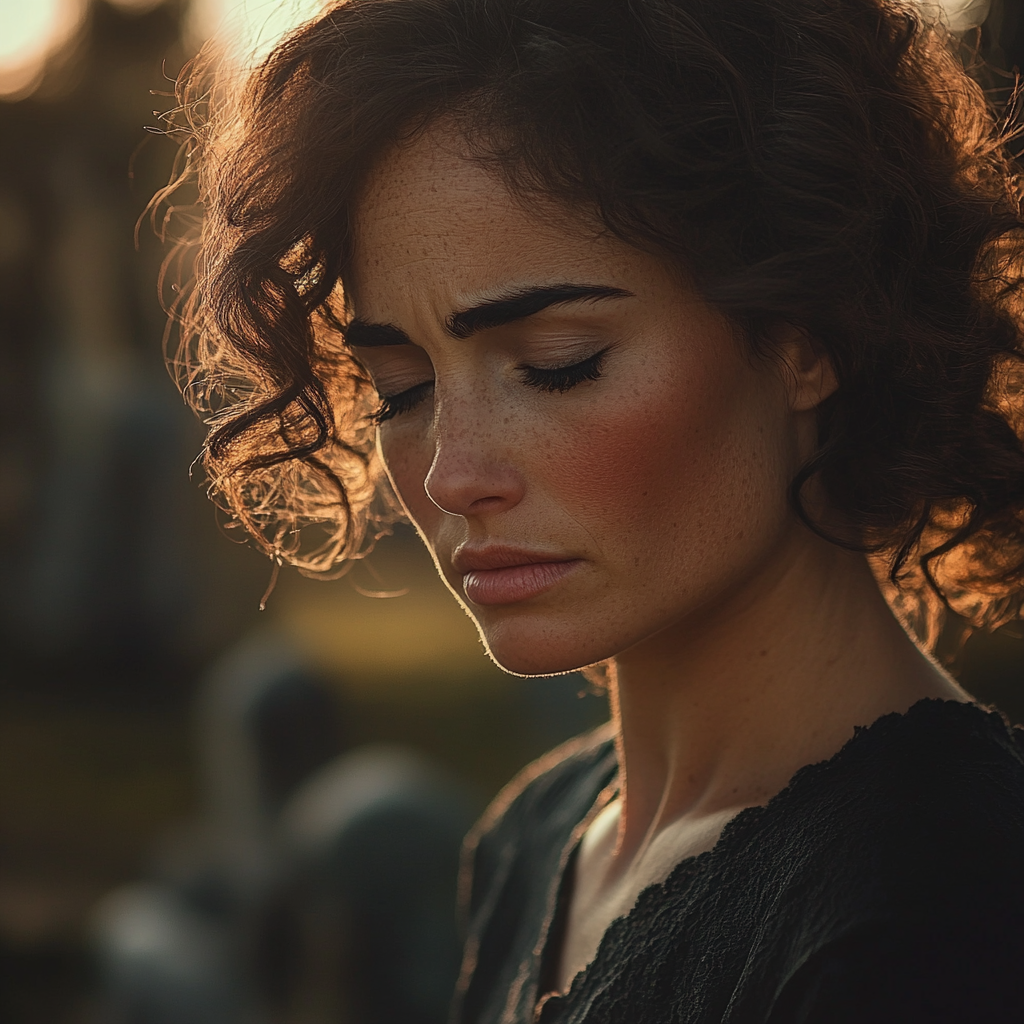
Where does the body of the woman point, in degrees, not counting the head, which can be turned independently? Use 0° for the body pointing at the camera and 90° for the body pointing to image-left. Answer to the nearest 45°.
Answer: approximately 45°

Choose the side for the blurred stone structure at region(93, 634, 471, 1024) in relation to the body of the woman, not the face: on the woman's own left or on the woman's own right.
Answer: on the woman's own right

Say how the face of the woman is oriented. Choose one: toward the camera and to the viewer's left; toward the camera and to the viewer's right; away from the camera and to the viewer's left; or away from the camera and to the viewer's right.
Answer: toward the camera and to the viewer's left
